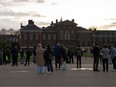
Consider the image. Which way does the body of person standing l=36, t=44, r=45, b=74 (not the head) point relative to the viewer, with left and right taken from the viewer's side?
facing away from the viewer
